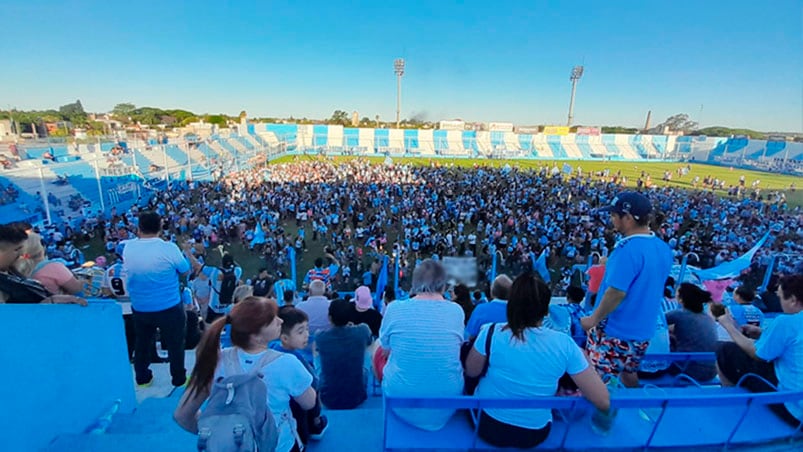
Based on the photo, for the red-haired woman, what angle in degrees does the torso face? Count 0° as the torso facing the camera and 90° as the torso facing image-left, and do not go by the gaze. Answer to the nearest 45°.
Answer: approximately 225°

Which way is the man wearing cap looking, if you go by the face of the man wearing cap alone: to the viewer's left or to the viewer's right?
to the viewer's left

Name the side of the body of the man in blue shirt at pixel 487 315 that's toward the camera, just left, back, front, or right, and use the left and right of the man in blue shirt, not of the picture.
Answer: back

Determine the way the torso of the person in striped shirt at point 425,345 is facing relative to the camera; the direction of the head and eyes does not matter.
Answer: away from the camera

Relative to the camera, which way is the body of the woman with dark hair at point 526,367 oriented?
away from the camera

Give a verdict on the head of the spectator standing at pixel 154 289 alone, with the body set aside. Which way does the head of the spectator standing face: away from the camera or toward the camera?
away from the camera

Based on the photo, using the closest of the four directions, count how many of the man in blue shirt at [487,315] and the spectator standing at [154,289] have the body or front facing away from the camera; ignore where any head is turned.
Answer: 2

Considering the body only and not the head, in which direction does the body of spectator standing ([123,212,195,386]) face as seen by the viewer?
away from the camera

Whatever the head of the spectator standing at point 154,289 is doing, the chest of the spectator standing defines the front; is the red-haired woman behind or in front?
behind

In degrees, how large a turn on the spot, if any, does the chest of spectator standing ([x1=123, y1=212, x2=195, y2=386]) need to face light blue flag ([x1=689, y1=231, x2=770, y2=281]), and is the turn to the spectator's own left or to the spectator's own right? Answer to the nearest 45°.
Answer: approximately 90° to the spectator's own right
